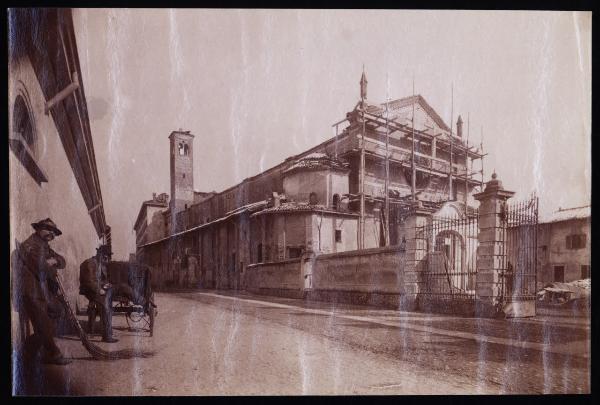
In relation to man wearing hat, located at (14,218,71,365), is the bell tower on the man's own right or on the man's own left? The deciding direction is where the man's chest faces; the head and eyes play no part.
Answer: on the man's own left

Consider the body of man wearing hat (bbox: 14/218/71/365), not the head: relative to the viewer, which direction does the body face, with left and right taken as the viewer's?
facing the viewer and to the right of the viewer

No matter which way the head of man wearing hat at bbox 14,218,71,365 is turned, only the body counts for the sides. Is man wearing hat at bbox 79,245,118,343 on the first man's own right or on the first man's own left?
on the first man's own left

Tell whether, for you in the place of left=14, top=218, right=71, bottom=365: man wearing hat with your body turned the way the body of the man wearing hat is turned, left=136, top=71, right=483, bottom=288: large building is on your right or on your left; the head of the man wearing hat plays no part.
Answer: on your left

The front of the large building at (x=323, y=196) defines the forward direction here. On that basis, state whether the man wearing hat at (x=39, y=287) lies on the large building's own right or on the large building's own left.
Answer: on the large building's own right
